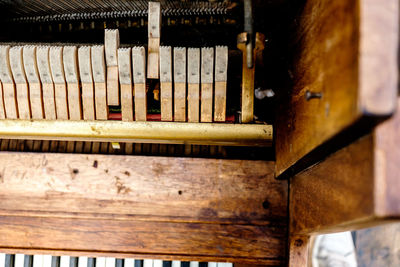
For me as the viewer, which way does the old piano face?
facing the viewer
